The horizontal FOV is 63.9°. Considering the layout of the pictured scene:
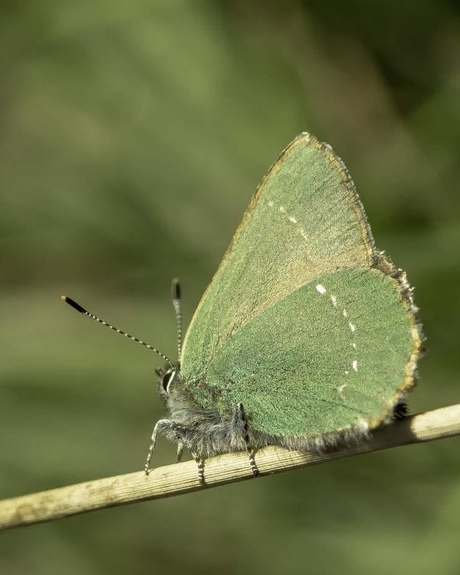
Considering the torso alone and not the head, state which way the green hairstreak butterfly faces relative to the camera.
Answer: to the viewer's left
